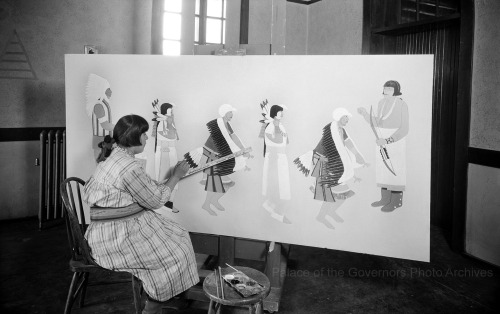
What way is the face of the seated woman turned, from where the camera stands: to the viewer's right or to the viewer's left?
to the viewer's right

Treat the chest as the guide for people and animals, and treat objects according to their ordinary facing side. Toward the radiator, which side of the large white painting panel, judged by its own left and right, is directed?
right

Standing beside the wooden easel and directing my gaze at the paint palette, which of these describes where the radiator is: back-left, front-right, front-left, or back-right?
back-right

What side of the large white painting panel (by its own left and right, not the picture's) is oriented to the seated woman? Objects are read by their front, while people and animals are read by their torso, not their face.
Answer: front

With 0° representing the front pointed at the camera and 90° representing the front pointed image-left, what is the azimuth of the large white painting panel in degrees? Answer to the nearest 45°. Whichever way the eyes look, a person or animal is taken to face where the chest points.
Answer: approximately 45°
